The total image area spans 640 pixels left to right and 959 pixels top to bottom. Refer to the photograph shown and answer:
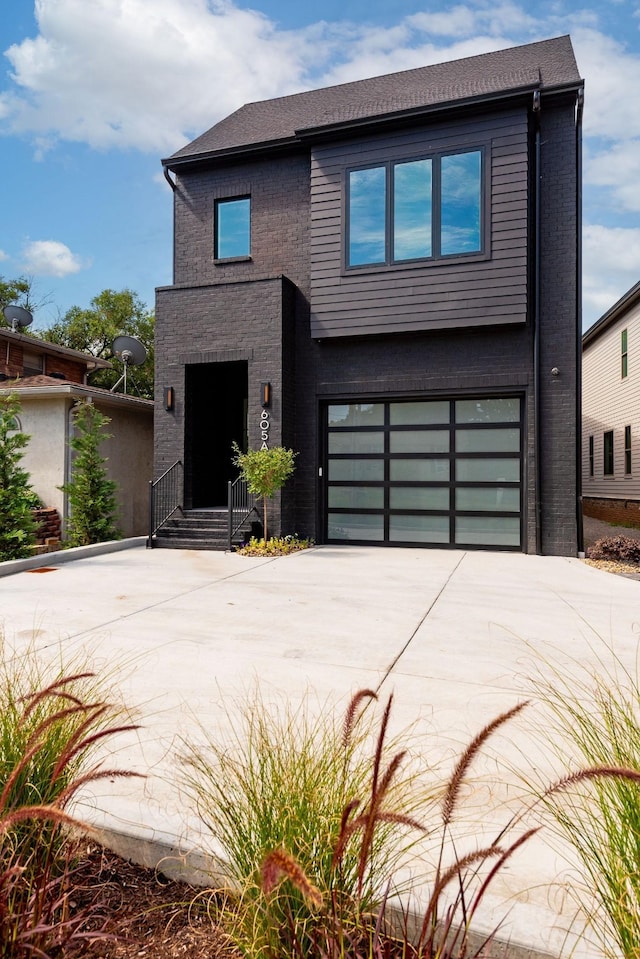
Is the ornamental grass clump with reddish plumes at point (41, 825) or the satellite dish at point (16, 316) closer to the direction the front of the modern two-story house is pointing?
the ornamental grass clump with reddish plumes

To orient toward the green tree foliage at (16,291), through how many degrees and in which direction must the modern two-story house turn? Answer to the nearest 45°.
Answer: approximately 135° to its right

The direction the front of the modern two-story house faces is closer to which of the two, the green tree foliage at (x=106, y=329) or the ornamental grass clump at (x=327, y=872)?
the ornamental grass clump

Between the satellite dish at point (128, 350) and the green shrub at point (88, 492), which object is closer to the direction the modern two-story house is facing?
the green shrub

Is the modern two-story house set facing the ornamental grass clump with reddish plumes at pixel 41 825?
yes

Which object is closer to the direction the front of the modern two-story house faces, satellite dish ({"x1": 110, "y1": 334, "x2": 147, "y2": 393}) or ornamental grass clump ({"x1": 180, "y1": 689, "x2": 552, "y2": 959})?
the ornamental grass clump

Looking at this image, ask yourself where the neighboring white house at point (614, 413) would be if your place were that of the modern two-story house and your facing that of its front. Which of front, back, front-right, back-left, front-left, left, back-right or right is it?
back-left

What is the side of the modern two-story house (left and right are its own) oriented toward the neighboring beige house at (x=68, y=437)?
right

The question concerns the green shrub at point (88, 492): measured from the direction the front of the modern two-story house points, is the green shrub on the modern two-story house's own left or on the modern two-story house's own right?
on the modern two-story house's own right

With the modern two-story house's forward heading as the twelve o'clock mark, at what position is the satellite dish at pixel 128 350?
The satellite dish is roughly at 4 o'clock from the modern two-story house.

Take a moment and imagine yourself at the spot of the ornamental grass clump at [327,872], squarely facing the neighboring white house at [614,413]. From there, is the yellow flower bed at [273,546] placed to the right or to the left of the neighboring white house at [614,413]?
left

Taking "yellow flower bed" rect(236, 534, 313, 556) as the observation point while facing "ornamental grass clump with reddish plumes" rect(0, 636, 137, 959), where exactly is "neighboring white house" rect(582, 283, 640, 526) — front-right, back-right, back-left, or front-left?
back-left

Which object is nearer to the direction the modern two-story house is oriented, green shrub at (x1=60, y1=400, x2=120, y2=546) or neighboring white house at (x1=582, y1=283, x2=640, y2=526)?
the green shrub

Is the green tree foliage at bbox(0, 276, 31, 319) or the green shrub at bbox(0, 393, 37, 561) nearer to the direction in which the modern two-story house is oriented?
the green shrub
